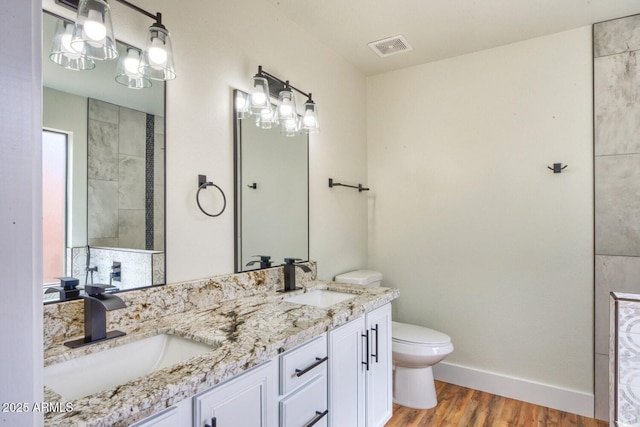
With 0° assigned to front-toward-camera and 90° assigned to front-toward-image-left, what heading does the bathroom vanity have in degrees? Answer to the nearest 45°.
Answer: approximately 315°

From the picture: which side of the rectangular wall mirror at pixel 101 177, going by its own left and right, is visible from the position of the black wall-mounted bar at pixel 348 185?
left

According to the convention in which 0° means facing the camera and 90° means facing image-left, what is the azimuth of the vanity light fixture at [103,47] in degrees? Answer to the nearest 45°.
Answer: approximately 315°

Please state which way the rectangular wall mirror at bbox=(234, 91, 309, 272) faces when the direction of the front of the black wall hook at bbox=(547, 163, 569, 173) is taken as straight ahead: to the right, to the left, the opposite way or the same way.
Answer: to the left

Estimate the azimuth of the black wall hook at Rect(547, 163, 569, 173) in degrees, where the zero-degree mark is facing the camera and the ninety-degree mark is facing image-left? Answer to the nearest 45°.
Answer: approximately 0°

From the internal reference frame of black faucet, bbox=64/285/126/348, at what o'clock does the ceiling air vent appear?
The ceiling air vent is roughly at 10 o'clock from the black faucet.
